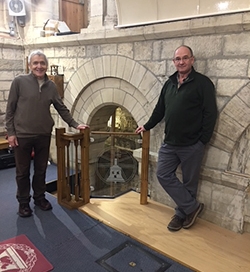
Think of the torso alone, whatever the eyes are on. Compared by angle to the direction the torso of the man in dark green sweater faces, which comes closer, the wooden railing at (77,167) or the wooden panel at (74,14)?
the wooden railing

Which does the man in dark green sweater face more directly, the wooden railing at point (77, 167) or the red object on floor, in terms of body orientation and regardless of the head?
the red object on floor

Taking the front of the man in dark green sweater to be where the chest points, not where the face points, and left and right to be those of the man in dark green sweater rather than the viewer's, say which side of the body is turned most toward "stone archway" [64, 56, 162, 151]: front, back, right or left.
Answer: right

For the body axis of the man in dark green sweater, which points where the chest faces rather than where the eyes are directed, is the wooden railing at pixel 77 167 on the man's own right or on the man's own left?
on the man's own right

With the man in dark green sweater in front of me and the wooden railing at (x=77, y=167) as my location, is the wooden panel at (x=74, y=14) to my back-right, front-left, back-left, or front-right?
back-left

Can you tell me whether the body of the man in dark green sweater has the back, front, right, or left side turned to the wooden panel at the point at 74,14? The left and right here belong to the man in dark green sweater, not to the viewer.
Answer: right

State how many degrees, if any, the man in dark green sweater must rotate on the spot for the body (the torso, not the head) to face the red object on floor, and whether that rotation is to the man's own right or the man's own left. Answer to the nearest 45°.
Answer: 0° — they already face it

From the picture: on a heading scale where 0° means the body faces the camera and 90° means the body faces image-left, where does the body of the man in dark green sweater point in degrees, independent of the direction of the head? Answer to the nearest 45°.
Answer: approximately 45°
